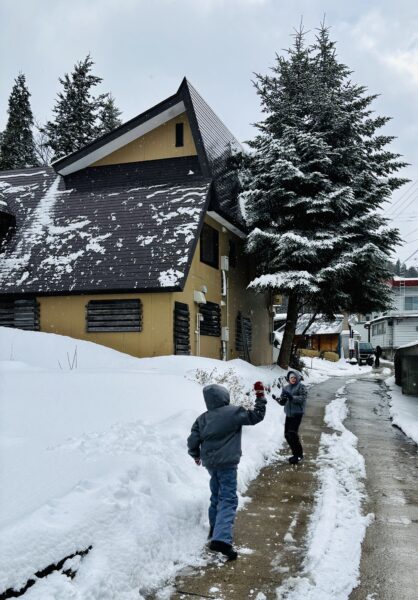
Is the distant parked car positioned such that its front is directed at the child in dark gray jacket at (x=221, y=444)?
yes

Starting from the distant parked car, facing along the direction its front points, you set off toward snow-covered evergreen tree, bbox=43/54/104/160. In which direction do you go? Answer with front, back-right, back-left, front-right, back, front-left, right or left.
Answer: front-right

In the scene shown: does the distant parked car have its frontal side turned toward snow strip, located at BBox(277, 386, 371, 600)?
yes

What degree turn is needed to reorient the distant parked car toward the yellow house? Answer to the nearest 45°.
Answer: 0° — it already faces it

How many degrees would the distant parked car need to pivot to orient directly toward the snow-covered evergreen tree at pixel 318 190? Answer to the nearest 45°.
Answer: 0° — it already faces it

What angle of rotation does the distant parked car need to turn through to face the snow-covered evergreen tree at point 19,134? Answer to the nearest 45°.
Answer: approximately 45° to its right

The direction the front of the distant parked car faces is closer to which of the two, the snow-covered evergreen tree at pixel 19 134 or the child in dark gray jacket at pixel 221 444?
the child in dark gray jacket

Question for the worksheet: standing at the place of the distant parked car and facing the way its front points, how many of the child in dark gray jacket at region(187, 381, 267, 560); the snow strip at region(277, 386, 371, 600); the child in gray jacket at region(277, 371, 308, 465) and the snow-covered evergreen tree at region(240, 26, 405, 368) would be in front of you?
4

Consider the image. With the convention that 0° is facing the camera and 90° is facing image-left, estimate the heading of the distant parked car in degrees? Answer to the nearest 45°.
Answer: approximately 0°

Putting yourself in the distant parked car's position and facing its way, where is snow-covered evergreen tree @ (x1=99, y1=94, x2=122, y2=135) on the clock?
The snow-covered evergreen tree is roughly at 2 o'clock from the distant parked car.

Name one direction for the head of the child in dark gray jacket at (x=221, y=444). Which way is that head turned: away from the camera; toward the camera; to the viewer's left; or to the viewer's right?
away from the camera

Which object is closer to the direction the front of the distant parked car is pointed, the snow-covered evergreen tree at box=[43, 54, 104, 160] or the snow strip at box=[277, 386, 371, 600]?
the snow strip

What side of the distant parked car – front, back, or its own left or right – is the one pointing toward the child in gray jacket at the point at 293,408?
front

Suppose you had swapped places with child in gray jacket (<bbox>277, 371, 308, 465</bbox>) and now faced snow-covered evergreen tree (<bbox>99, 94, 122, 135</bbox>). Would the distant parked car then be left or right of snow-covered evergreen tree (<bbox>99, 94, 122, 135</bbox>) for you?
right
